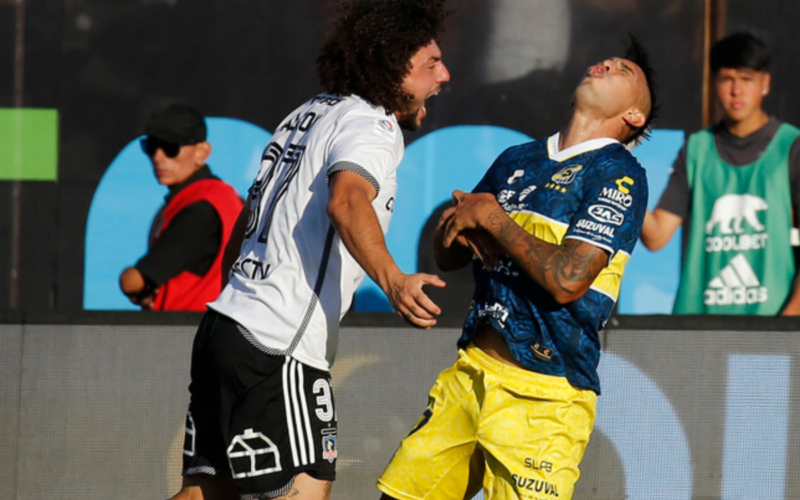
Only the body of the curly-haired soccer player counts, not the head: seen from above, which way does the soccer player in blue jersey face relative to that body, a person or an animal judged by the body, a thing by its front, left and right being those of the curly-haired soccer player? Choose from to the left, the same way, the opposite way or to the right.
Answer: the opposite way

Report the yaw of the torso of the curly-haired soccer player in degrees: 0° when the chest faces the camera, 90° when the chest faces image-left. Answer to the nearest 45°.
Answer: approximately 225°

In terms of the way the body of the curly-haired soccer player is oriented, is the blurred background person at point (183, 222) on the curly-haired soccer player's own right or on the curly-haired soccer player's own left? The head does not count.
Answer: on the curly-haired soccer player's own left

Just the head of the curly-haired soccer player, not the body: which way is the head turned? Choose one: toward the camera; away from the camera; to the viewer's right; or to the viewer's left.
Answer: to the viewer's right

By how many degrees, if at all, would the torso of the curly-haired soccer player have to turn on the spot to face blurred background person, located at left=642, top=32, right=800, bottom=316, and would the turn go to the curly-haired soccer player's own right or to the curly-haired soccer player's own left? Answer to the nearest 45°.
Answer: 0° — they already face them

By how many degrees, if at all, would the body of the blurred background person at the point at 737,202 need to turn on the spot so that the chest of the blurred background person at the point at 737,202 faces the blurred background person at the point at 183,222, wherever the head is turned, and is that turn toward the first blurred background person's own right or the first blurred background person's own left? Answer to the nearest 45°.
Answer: approximately 90° to the first blurred background person's own right

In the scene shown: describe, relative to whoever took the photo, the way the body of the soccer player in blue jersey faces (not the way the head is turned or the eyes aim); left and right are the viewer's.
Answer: facing the viewer and to the left of the viewer

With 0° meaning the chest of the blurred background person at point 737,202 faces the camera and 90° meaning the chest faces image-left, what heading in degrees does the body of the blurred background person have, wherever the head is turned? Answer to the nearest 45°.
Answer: approximately 0°

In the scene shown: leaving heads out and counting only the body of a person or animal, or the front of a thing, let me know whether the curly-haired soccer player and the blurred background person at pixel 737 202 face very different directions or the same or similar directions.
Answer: very different directions

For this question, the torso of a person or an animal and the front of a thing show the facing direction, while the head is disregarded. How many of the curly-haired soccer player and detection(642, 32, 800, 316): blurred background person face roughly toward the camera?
1

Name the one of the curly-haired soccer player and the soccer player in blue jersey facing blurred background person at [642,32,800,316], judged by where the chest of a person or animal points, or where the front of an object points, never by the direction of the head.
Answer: the curly-haired soccer player
